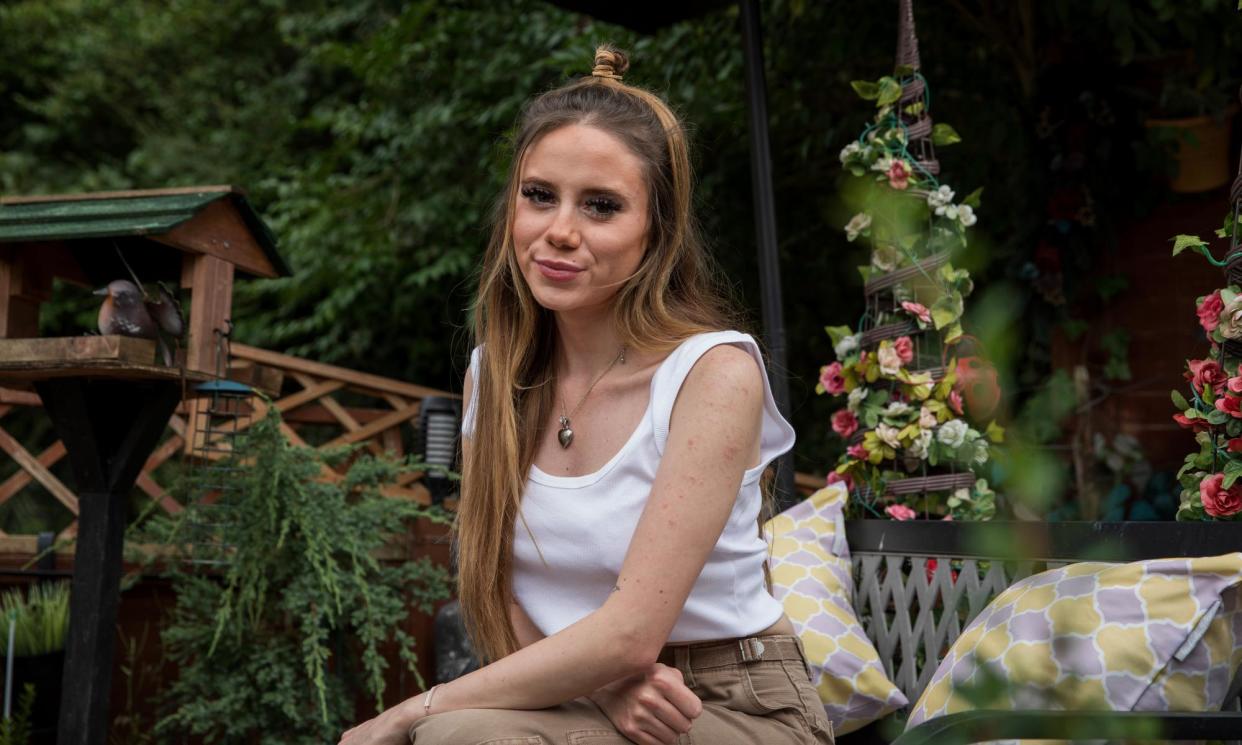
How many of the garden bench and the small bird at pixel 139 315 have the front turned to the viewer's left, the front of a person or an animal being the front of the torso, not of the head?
1

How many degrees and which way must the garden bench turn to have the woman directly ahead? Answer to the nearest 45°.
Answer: approximately 45° to its right

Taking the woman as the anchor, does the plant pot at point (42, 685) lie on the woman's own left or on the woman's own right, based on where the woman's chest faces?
on the woman's own right

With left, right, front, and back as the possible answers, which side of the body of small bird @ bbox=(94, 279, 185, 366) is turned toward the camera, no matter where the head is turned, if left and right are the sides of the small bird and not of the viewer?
left

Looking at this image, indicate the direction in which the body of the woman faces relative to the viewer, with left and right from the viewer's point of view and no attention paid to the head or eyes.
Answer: facing the viewer and to the left of the viewer

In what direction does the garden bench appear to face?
toward the camera

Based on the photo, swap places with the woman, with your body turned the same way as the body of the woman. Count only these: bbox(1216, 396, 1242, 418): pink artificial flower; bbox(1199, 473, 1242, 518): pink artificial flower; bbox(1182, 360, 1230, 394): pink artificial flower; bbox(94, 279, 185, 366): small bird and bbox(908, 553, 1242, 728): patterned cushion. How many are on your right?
1

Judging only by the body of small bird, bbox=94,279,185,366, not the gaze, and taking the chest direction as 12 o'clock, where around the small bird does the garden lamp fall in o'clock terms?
The garden lamp is roughly at 4 o'clock from the small bird.
